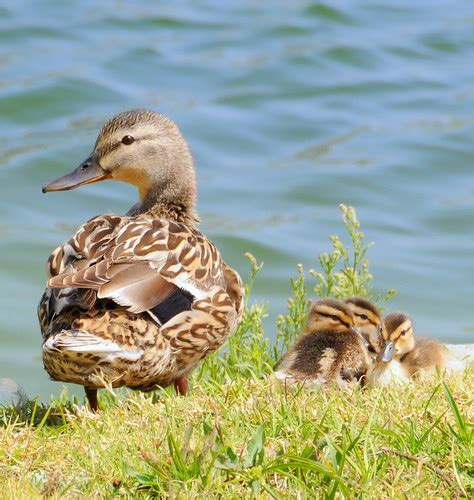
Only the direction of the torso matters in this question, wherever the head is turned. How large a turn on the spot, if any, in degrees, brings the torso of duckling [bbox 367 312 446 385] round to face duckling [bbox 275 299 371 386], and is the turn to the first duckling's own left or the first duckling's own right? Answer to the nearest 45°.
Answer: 0° — it already faces it

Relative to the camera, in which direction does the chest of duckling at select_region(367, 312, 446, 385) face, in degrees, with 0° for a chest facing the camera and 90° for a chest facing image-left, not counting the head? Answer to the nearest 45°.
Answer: approximately 45°
